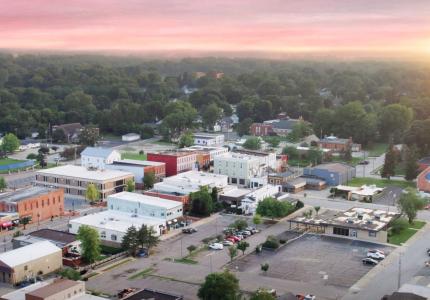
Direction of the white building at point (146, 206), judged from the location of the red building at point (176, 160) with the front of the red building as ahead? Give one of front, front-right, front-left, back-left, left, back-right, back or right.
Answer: front-right

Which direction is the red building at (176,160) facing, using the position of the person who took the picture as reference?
facing the viewer and to the right of the viewer

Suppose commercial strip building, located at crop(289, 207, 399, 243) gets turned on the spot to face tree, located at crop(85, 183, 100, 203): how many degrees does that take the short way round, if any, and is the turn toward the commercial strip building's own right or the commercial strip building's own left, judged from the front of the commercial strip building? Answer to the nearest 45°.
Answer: approximately 45° to the commercial strip building's own right

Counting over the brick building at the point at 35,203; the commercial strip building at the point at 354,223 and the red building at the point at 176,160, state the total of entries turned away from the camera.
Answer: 0

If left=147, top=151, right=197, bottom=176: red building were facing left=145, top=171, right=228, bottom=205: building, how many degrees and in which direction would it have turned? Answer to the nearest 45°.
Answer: approximately 45° to its right

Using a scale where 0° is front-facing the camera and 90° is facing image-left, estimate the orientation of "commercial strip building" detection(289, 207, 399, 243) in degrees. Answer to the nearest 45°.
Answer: approximately 45°

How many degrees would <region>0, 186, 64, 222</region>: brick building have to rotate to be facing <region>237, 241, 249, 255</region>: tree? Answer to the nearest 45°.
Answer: approximately 90° to its left

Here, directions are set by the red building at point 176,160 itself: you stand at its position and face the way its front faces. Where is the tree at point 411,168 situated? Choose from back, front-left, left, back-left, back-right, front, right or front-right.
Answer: front-left

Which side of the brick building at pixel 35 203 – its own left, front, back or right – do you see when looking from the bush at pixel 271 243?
left

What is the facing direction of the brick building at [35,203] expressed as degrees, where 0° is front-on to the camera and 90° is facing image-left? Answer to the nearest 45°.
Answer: approximately 45°
